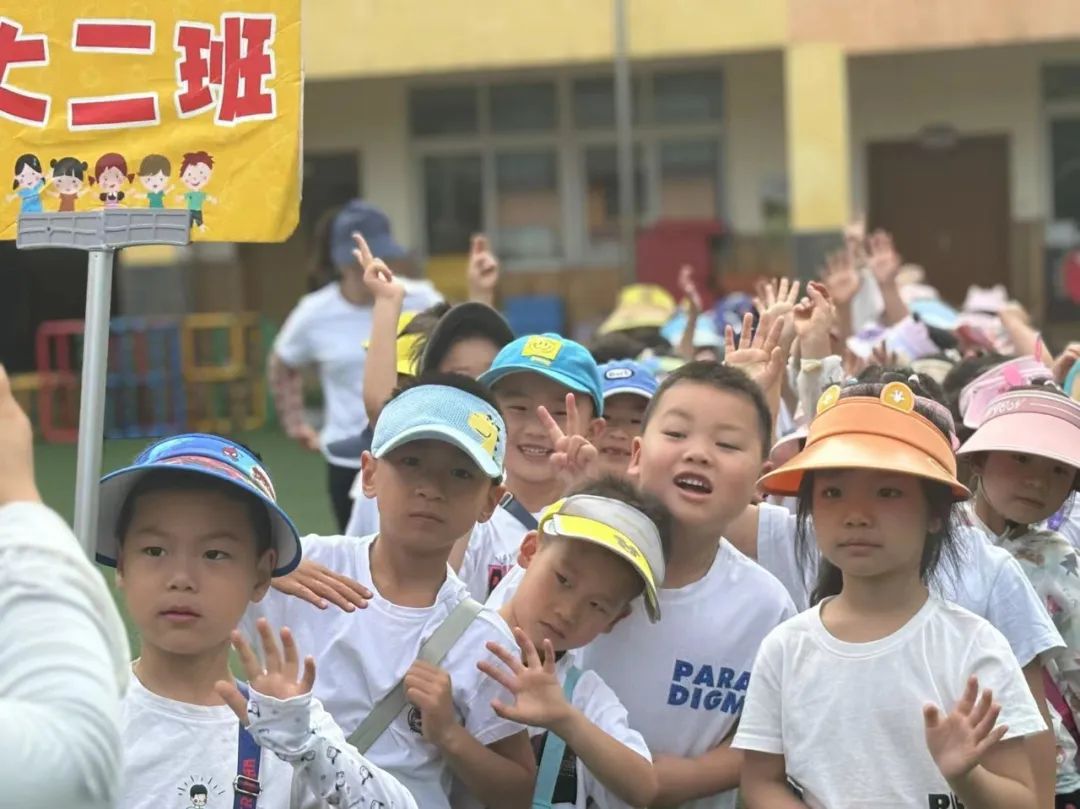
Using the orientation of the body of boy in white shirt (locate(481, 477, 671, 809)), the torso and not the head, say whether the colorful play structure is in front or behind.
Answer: behind

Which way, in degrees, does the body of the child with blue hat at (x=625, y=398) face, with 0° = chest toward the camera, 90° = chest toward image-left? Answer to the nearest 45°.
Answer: approximately 0°

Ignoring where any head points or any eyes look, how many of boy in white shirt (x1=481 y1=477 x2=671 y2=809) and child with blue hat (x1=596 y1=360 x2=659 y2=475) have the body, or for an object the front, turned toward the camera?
2

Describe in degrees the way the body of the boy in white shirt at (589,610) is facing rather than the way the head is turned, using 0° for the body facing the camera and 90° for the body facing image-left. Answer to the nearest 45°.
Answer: approximately 0°

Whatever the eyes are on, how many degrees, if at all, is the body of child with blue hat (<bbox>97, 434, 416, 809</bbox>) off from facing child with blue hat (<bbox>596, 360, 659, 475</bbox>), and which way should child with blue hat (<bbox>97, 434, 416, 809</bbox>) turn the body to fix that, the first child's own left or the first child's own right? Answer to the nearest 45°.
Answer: approximately 135° to the first child's own left

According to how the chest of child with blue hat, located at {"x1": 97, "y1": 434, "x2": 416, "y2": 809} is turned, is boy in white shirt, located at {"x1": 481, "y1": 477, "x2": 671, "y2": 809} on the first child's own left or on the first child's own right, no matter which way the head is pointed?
on the first child's own left

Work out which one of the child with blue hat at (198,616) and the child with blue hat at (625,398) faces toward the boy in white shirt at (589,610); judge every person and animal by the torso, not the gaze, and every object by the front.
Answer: the child with blue hat at (625,398)
